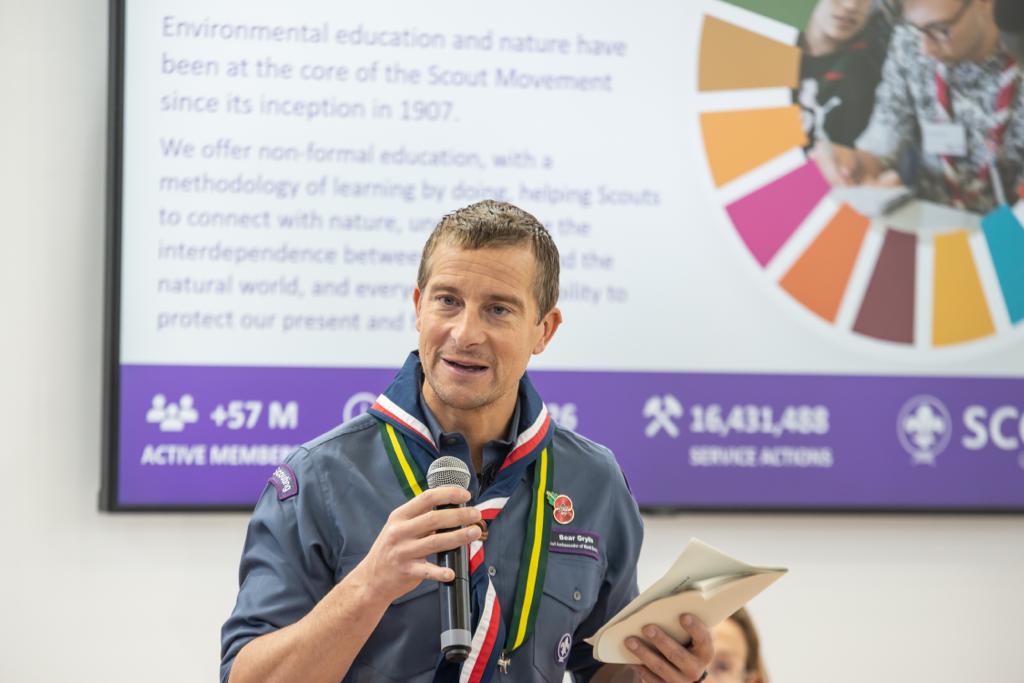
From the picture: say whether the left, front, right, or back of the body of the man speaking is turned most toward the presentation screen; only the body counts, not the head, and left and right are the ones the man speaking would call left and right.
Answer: back

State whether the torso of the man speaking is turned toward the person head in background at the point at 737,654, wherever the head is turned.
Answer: no

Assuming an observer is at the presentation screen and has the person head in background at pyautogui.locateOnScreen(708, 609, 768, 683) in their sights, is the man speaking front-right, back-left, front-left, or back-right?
front-right

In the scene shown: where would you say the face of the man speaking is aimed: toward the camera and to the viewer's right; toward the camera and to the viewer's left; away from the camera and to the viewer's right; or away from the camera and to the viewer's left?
toward the camera and to the viewer's left

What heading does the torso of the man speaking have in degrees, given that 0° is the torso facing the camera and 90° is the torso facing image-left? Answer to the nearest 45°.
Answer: approximately 0°

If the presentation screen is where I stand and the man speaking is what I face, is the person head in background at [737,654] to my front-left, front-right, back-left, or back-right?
front-left
